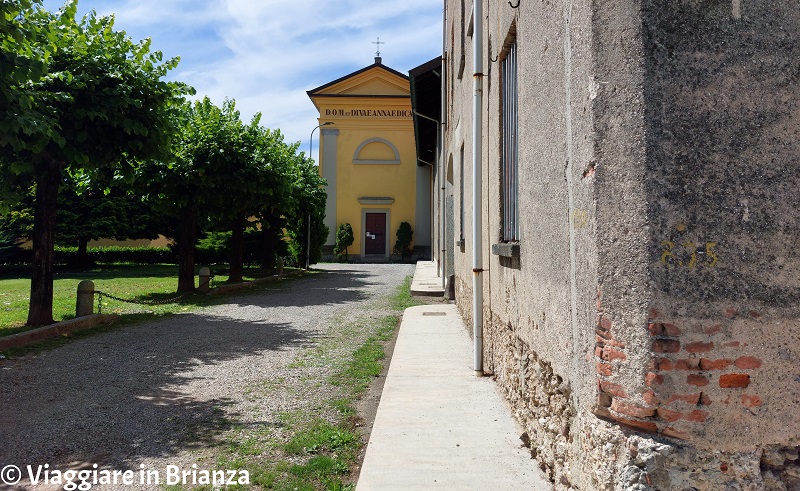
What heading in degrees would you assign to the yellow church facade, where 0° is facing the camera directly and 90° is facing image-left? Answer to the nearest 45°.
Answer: approximately 0°

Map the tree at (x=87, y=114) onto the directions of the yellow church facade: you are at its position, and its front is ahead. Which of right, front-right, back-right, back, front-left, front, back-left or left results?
front

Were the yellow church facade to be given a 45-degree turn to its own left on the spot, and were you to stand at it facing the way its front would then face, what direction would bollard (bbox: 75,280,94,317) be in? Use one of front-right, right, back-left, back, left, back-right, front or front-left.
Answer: front-right

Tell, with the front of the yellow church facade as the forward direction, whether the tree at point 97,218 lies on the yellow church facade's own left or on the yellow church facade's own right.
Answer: on the yellow church facade's own right

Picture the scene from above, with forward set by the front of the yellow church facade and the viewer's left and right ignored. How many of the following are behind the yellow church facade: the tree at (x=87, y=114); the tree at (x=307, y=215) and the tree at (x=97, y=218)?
0

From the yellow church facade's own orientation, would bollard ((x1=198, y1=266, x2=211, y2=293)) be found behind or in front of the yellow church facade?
in front

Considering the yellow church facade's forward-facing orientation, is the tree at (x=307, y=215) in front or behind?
in front
